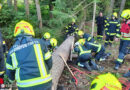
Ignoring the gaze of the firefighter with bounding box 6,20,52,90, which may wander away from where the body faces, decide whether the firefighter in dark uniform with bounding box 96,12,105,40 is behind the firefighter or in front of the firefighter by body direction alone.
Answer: in front

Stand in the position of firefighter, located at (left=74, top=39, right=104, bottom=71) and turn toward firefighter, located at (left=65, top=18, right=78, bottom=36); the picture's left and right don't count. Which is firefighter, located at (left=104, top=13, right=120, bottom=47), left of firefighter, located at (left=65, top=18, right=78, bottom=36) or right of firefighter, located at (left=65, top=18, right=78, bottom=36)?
right

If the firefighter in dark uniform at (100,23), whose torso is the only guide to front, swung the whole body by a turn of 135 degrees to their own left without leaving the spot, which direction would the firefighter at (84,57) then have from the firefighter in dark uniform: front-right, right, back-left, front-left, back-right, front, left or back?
back-right

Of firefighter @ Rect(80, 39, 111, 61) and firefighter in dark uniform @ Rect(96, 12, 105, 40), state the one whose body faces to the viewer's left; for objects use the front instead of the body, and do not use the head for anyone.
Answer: the firefighter

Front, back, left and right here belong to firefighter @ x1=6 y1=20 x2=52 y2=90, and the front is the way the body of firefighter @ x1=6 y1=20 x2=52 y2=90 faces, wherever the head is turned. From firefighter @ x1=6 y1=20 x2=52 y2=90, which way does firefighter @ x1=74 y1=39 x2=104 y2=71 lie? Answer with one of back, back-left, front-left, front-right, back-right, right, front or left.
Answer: front-right

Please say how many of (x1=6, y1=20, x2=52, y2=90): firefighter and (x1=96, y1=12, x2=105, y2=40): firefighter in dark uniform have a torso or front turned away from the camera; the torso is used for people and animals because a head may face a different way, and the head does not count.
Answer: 1

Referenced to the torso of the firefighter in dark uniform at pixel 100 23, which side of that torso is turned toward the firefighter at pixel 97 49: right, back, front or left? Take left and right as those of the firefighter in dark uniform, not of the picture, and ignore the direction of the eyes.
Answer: front

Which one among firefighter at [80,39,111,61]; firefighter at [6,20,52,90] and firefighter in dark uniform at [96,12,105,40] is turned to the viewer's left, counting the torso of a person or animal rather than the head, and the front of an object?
firefighter at [80,39,111,61]

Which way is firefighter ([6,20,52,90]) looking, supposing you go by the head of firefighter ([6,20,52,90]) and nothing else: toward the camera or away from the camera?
away from the camera

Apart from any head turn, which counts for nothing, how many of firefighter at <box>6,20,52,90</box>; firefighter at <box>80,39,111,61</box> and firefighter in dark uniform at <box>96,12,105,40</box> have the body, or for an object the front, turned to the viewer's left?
1

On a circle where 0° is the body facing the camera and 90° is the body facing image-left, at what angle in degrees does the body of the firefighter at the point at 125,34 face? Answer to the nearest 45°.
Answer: approximately 90°

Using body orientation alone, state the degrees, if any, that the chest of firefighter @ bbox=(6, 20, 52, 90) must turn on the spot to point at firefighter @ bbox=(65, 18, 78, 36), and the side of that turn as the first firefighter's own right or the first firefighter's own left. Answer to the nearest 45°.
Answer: approximately 45° to the first firefighter's own right

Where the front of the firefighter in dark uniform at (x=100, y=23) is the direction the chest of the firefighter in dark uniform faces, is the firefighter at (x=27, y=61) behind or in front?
in front

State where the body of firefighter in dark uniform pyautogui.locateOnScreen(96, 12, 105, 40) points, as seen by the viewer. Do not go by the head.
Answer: toward the camera

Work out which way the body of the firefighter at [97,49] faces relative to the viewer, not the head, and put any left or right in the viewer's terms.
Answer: facing to the left of the viewer

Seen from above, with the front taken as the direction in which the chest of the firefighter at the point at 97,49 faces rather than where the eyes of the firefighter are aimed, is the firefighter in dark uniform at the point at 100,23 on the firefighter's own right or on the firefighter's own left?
on the firefighter's own right

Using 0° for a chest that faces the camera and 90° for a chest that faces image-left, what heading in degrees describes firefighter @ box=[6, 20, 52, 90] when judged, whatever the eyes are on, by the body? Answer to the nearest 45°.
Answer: approximately 180°
